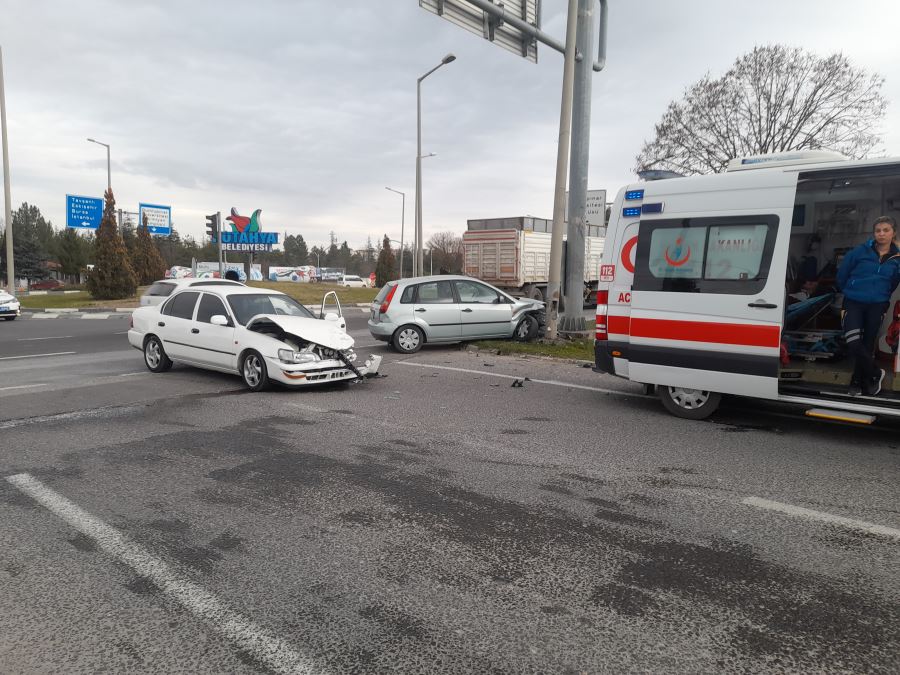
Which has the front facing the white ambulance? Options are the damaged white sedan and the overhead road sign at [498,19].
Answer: the damaged white sedan

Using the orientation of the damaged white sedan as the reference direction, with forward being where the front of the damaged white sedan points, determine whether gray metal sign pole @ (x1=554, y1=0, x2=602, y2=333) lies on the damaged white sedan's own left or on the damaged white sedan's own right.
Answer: on the damaged white sedan's own left

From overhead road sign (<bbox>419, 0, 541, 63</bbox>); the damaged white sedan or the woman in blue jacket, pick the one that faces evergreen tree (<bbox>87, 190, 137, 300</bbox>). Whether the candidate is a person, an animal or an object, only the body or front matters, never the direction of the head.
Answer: the overhead road sign

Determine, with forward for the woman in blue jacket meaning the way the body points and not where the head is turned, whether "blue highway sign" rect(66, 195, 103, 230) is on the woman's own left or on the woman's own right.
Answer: on the woman's own right

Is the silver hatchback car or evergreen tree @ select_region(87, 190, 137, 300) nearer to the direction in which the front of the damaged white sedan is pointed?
the silver hatchback car

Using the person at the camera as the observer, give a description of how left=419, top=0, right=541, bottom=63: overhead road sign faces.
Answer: facing away from the viewer and to the left of the viewer

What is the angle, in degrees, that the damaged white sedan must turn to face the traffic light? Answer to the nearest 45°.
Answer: approximately 135° to its left

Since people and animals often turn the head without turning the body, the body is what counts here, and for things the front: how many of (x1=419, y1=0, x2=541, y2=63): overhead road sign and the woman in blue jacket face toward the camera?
1
